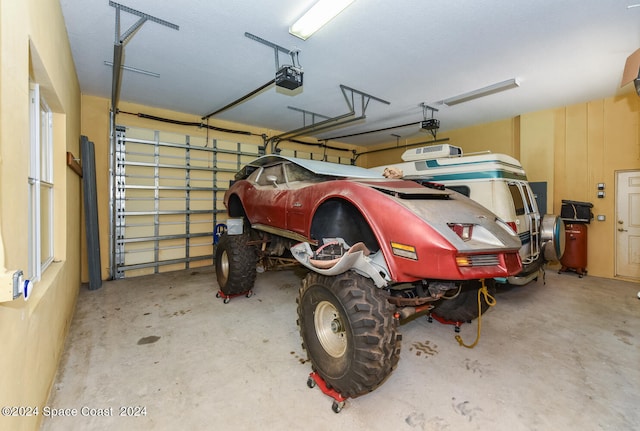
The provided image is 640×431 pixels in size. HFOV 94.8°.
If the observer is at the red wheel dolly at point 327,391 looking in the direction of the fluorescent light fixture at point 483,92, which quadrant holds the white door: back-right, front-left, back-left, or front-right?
front-right

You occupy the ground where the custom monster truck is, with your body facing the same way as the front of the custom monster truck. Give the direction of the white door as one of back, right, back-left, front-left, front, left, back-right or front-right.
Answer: left

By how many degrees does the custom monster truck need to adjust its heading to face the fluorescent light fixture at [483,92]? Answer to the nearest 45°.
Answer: approximately 90° to its left

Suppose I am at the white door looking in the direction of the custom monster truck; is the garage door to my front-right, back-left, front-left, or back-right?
front-right

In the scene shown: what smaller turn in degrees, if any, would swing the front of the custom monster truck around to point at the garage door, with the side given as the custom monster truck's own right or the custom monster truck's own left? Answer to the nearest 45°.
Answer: approximately 180°
